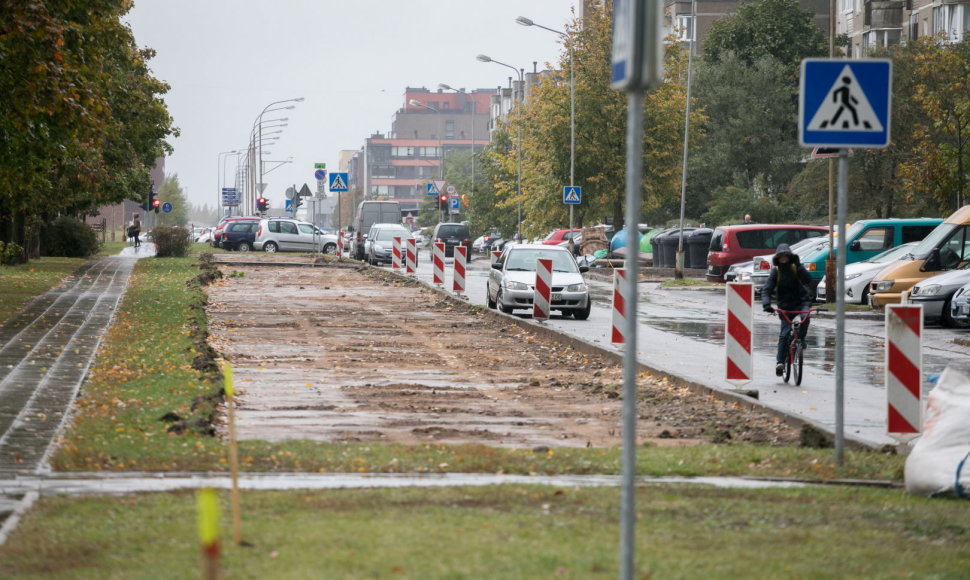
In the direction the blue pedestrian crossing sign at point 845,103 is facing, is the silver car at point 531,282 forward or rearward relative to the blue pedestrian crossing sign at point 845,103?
rearward

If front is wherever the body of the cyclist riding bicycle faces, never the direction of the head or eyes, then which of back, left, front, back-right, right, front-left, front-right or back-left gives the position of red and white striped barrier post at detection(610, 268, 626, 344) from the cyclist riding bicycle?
back-right

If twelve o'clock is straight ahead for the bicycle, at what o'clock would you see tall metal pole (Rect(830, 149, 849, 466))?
The tall metal pole is roughly at 12 o'clock from the bicycle.

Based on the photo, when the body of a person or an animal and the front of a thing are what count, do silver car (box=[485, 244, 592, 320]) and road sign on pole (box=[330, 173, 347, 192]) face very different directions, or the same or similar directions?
same or similar directions

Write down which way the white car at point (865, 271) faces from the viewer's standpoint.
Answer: facing the viewer and to the left of the viewer

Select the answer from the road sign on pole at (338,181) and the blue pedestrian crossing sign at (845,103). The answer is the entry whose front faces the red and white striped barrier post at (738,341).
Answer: the road sign on pole

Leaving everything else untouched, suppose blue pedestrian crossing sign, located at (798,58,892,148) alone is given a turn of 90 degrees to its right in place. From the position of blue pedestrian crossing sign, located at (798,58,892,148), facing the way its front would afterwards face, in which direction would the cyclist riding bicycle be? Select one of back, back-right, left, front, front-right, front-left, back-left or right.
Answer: right

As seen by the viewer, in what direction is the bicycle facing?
toward the camera

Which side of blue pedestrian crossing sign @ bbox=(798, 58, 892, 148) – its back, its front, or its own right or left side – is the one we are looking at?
front

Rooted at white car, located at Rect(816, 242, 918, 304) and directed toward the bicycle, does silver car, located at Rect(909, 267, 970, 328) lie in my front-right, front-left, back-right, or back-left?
front-left

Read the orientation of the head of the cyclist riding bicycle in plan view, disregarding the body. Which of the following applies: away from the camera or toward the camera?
toward the camera

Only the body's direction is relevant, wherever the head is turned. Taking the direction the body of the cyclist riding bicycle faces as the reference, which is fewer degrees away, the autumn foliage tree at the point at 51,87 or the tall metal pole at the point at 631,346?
the tall metal pole

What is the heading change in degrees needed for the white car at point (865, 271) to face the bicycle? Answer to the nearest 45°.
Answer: approximately 45° to its left

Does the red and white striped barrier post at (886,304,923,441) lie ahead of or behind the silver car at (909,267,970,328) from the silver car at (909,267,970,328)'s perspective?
ahead

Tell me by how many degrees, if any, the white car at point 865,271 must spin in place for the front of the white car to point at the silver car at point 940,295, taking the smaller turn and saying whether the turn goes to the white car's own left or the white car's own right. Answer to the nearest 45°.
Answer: approximately 45° to the white car's own left

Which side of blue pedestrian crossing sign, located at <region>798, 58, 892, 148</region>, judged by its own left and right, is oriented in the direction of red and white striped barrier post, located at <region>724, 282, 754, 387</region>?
back

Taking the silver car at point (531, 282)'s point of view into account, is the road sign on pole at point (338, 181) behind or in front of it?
behind

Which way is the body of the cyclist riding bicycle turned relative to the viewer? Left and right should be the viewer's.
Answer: facing the viewer

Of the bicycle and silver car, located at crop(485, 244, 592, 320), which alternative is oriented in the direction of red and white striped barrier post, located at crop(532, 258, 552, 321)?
the silver car

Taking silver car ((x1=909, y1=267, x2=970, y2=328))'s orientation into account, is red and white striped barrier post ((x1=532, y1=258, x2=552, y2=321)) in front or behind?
in front
